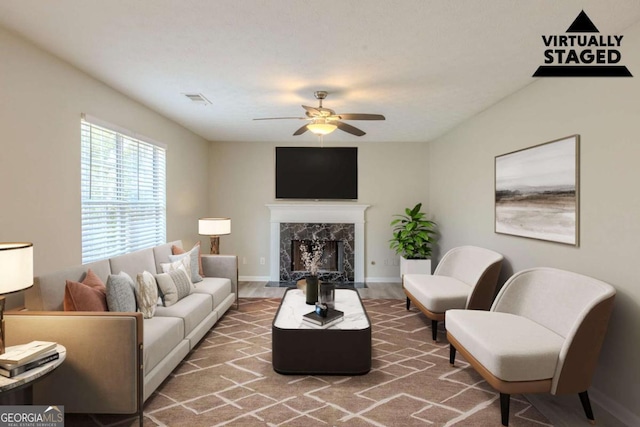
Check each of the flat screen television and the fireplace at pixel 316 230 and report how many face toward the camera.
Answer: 2

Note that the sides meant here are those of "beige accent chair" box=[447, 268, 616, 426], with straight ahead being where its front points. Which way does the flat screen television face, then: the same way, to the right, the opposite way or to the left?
to the left

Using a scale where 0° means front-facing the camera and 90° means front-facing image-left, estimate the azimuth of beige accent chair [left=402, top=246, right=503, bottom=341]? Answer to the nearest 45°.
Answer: approximately 45°

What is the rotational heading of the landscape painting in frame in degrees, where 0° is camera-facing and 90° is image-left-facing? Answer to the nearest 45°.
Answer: approximately 45°

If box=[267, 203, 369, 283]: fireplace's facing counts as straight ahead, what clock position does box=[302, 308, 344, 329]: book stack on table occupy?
The book stack on table is roughly at 12 o'clock from the fireplace.

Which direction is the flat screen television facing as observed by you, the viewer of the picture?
facing the viewer

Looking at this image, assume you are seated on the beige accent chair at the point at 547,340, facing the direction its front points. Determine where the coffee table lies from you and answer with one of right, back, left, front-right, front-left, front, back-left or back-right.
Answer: front-right

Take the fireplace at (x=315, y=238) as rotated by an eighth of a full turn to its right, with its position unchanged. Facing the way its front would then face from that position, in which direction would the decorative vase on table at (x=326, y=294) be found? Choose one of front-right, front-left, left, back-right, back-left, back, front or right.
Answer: front-left

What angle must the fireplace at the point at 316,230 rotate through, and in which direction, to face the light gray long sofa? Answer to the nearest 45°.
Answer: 0° — it already faces it

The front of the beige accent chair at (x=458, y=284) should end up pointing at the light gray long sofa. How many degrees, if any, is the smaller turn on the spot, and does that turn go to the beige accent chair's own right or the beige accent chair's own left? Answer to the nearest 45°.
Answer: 0° — it already faces it

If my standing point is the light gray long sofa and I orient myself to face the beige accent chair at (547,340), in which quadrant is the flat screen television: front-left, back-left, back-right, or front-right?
front-left

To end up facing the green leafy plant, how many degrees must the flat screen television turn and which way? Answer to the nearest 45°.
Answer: approximately 90° to its left

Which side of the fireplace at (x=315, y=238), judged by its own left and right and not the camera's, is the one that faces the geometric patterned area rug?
front

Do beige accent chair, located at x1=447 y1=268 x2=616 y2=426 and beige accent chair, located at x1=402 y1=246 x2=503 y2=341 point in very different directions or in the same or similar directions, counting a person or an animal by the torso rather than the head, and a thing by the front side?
same or similar directions

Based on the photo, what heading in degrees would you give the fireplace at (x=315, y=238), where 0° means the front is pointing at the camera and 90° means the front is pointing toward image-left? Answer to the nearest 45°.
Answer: approximately 0°

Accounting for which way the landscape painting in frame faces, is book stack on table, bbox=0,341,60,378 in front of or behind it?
in front

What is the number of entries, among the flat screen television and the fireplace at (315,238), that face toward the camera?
2

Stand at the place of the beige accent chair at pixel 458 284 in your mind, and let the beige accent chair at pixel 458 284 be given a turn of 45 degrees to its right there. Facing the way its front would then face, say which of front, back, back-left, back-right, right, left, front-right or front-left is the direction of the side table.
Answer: front-left

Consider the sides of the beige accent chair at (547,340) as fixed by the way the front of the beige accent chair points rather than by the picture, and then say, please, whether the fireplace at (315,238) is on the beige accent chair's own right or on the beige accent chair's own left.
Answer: on the beige accent chair's own right
